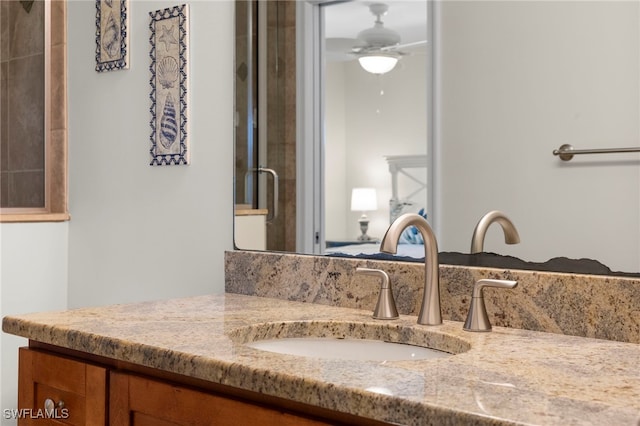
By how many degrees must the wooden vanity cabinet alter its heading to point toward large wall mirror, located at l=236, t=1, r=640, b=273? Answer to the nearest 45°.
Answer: approximately 135° to its left

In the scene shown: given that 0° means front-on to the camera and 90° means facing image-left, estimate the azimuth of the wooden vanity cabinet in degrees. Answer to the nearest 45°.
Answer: approximately 45°

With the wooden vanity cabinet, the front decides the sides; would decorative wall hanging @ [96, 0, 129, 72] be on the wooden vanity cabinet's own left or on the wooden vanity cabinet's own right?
on the wooden vanity cabinet's own right

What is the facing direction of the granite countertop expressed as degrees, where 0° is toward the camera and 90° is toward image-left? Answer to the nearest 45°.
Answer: approximately 45°

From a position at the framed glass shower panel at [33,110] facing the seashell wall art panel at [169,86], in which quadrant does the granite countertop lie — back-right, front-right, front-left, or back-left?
front-right

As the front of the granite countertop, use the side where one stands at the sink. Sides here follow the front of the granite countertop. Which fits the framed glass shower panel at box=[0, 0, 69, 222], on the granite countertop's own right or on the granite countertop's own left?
on the granite countertop's own right
